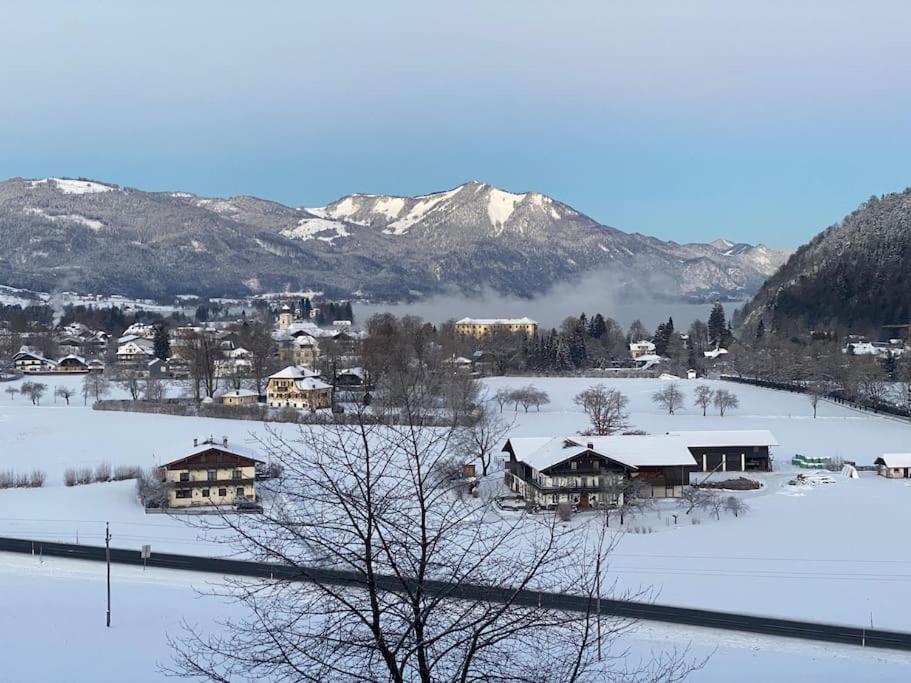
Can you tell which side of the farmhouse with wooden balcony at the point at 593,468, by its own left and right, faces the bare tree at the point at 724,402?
back

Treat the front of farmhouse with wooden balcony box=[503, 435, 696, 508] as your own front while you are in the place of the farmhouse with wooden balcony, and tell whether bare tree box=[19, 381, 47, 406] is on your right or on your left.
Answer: on your right

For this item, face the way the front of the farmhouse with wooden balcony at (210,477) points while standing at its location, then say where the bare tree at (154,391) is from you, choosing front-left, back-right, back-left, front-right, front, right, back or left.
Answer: back

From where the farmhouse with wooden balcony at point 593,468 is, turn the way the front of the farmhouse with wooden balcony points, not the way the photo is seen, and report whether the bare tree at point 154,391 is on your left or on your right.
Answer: on your right

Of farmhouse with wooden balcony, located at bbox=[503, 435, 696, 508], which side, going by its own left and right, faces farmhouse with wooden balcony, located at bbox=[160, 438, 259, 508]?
right

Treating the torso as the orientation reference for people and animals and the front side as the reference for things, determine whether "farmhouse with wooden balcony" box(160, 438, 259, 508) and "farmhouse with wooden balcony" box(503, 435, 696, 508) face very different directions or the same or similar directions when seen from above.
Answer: same or similar directions

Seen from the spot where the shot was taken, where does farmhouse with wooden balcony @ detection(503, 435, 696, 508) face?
facing the viewer

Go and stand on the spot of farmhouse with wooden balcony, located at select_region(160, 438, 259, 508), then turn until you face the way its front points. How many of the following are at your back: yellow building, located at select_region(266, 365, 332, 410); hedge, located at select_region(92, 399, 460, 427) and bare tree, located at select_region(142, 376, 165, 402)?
3

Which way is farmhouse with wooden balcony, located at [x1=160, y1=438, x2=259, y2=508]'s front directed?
toward the camera

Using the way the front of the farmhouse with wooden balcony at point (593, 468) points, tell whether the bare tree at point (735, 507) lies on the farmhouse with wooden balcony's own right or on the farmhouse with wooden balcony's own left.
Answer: on the farmhouse with wooden balcony's own left

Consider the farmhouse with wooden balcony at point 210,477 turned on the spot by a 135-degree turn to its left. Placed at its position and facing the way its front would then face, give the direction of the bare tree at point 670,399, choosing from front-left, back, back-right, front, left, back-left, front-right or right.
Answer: front

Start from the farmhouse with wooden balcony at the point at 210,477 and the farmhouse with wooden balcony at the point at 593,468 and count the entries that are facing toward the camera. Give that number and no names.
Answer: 2

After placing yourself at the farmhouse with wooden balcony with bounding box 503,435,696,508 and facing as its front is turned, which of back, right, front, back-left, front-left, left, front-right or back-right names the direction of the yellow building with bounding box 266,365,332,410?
back-right

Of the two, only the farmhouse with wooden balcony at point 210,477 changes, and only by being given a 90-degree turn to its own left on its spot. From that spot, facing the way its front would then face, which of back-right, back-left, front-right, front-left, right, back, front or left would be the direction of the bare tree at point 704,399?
front-left

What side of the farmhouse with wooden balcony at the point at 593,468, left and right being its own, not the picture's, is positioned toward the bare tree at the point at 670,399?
back

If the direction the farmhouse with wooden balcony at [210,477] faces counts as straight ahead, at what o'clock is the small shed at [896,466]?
The small shed is roughly at 9 o'clock from the farmhouse with wooden balcony.
